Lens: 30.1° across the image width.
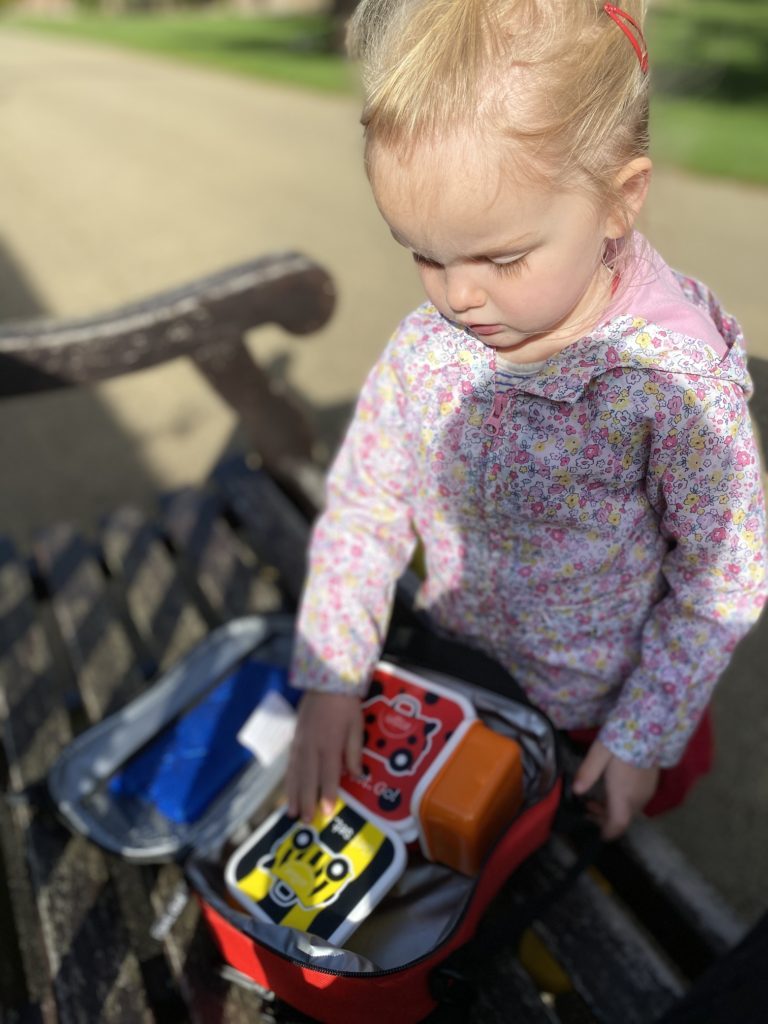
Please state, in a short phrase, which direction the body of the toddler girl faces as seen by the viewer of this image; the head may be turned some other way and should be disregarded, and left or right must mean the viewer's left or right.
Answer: facing the viewer and to the left of the viewer

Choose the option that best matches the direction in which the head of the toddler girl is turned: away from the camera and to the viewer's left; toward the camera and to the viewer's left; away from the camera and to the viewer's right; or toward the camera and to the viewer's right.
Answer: toward the camera and to the viewer's left

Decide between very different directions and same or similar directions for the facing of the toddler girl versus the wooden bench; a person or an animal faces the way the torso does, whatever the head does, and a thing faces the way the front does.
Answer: very different directions

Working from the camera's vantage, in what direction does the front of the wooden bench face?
facing away from the viewer and to the right of the viewer
